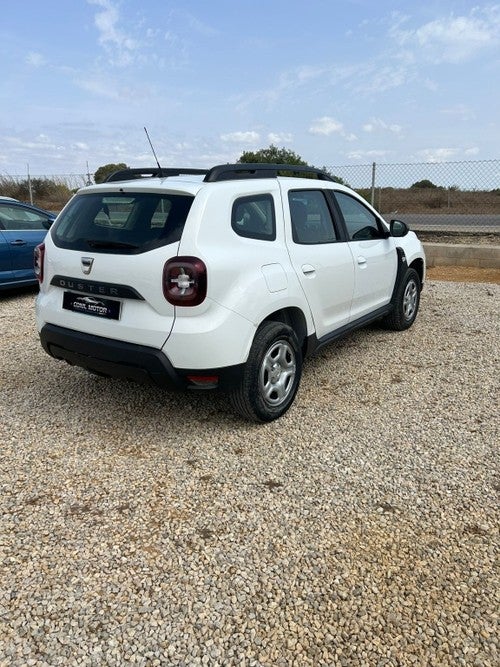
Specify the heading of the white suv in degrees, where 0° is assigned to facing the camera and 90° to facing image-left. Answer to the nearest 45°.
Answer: approximately 225°

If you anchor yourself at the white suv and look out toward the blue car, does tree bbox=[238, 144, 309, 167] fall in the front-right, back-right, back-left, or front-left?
front-right

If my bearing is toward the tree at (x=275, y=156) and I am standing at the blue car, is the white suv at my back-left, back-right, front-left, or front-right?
back-right

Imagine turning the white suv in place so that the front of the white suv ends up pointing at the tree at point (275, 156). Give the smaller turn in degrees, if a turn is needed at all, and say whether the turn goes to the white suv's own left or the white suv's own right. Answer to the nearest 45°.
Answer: approximately 45° to the white suv's own left

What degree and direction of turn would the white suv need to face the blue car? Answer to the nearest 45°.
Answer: approximately 90° to its left

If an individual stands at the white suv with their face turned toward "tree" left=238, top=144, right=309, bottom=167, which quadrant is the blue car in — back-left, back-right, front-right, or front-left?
front-left
